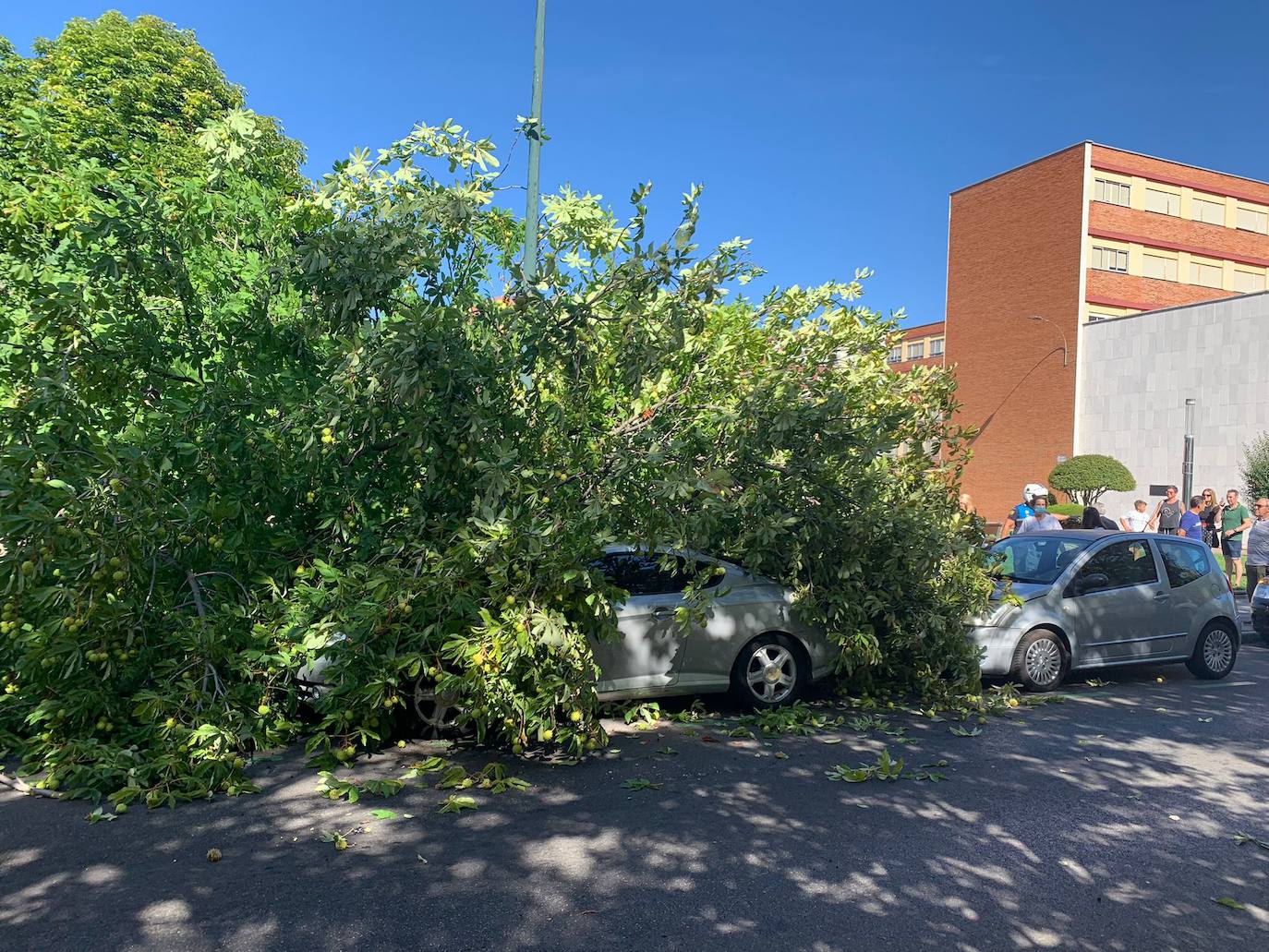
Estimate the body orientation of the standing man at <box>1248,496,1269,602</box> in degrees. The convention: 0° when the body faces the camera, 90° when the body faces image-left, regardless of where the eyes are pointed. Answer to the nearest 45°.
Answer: approximately 90°

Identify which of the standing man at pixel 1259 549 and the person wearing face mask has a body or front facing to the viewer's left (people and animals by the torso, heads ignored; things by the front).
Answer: the standing man

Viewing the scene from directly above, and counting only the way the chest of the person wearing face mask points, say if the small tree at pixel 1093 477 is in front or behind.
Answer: behind

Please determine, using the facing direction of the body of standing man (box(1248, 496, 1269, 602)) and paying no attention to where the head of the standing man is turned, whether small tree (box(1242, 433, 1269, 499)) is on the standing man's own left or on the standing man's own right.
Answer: on the standing man's own right

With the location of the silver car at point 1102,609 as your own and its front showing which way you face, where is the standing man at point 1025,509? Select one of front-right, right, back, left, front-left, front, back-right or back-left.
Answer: back-right

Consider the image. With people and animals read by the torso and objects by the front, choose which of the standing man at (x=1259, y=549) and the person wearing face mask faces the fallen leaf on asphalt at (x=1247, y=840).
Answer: the person wearing face mask

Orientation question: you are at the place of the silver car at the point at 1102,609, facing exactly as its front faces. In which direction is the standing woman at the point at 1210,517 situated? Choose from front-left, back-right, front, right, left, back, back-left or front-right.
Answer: back-right

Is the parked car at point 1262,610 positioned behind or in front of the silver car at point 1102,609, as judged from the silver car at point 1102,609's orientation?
behind

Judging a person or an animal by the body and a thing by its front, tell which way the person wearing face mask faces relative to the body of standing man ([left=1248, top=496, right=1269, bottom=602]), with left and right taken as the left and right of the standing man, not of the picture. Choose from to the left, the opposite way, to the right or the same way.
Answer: to the left

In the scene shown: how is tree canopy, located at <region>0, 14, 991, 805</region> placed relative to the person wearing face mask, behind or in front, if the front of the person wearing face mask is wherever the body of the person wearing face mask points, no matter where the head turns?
in front

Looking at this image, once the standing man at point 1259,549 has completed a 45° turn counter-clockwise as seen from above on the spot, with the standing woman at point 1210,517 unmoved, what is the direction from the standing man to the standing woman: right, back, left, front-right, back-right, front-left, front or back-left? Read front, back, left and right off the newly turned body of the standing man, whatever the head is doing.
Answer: back-right
